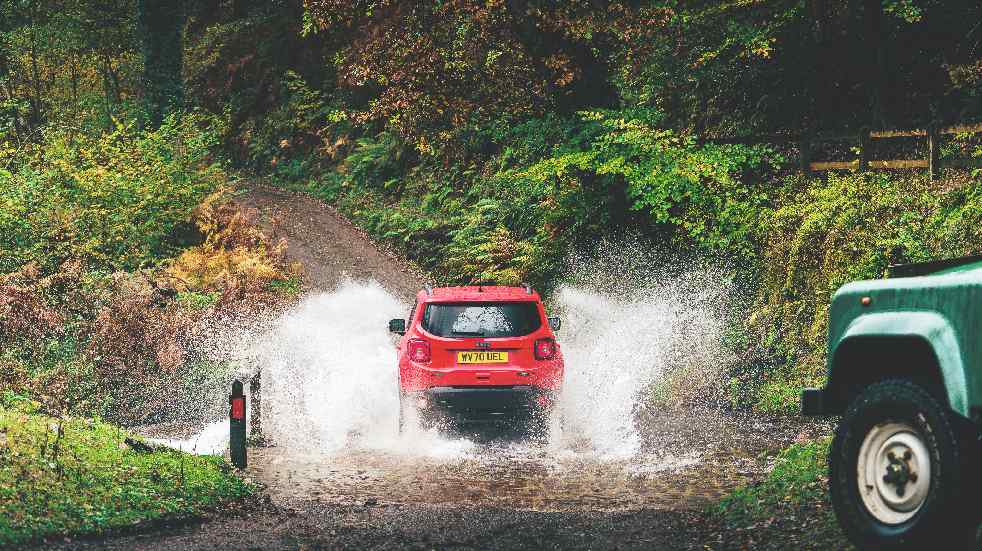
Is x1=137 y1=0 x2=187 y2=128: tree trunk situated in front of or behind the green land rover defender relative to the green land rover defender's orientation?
in front

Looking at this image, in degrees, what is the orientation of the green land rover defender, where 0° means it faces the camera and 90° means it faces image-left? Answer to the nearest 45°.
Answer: approximately 135°

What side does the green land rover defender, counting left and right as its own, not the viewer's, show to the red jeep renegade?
front

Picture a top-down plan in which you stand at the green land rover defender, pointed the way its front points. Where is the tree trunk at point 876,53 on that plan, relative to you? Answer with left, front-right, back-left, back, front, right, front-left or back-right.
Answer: front-right

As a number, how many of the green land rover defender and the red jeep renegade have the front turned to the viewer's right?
0

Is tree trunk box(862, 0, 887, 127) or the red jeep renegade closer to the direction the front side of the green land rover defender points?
the red jeep renegade

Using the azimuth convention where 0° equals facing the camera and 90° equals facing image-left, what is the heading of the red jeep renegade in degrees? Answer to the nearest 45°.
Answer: approximately 180°

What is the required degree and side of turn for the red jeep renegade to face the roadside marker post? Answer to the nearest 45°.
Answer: approximately 135° to its left

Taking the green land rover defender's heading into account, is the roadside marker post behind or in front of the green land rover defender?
in front

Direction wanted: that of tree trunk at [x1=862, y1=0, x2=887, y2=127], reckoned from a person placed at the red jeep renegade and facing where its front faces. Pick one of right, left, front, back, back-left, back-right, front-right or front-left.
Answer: front-right
